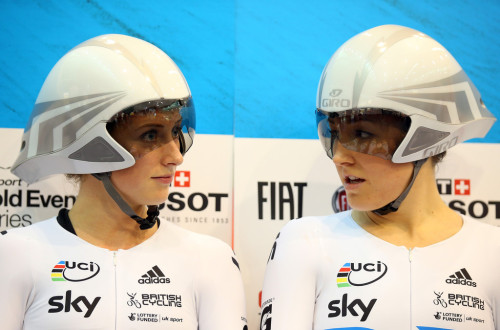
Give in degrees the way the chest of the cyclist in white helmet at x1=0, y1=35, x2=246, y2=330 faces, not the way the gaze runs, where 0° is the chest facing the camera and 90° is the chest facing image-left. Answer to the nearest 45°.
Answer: approximately 0°

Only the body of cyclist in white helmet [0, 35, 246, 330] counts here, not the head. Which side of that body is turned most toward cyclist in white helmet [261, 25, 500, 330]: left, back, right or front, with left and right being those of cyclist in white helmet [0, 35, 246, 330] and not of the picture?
left

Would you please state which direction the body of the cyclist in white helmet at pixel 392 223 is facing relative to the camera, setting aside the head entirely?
toward the camera

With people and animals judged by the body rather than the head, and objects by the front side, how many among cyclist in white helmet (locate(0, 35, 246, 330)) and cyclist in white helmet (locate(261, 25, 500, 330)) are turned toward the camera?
2

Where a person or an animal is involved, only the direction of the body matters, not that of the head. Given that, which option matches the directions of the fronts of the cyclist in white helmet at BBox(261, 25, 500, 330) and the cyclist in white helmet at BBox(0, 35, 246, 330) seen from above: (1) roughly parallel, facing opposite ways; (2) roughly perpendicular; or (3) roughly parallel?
roughly parallel

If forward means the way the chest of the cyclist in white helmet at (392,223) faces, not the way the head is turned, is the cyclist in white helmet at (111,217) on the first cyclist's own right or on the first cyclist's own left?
on the first cyclist's own right

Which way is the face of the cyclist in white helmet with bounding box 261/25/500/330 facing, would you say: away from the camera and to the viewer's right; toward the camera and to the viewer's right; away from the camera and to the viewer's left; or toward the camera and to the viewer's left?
toward the camera and to the viewer's left
